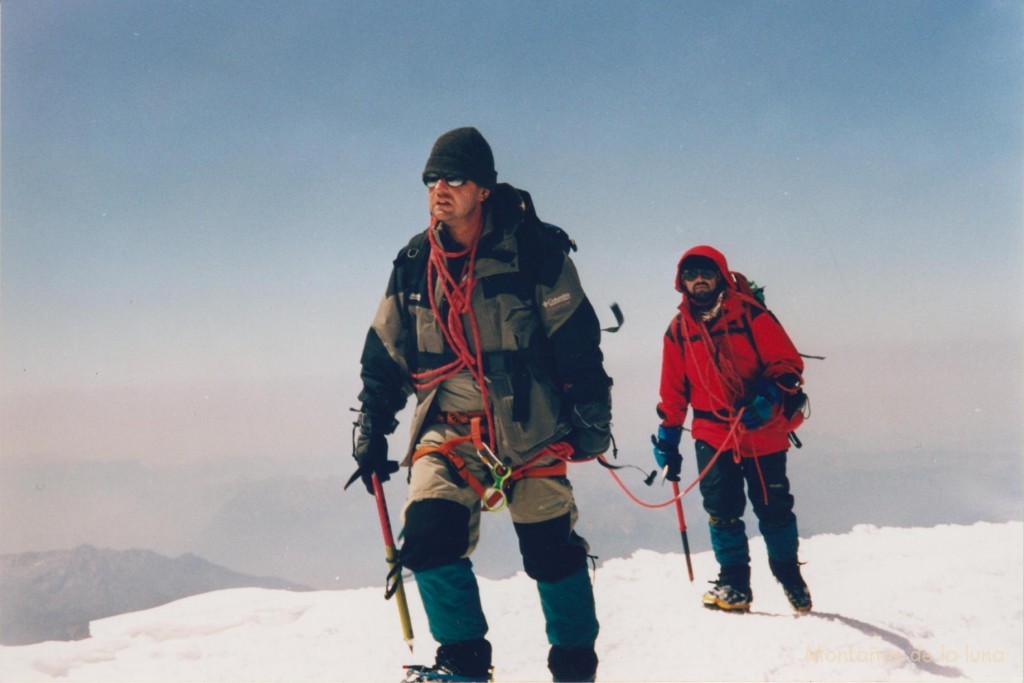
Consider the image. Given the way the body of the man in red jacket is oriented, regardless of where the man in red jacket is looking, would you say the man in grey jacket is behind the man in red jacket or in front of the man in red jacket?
in front

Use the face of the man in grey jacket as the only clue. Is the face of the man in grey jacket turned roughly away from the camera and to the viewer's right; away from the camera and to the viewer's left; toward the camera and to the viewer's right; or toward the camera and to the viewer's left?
toward the camera and to the viewer's left

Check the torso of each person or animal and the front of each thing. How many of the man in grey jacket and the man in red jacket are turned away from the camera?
0

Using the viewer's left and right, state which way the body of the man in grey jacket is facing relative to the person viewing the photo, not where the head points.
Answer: facing the viewer and to the left of the viewer

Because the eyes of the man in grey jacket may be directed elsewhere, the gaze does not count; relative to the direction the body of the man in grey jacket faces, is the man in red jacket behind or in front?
behind

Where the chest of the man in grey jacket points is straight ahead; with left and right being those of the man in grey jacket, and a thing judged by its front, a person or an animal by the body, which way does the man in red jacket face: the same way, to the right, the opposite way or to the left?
the same way
